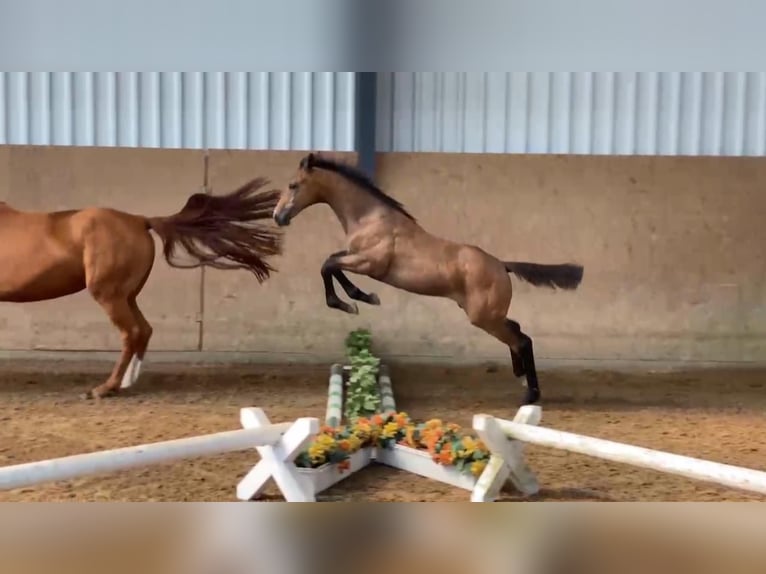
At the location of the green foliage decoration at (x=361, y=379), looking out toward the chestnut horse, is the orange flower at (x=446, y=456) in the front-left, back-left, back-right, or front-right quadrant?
back-left

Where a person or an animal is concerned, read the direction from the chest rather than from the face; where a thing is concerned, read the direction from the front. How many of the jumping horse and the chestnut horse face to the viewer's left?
2

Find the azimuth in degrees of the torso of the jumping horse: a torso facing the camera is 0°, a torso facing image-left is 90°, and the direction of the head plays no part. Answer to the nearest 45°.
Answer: approximately 90°

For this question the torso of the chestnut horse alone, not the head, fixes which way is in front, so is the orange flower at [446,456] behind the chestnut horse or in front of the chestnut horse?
behind

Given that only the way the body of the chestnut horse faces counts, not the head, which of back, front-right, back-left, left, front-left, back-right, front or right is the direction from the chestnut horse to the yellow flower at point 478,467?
back-left

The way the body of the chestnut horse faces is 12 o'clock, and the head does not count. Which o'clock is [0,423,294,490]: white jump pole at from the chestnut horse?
The white jump pole is roughly at 9 o'clock from the chestnut horse.

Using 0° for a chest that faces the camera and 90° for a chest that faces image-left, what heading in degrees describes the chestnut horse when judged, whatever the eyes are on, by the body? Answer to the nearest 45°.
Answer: approximately 90°
